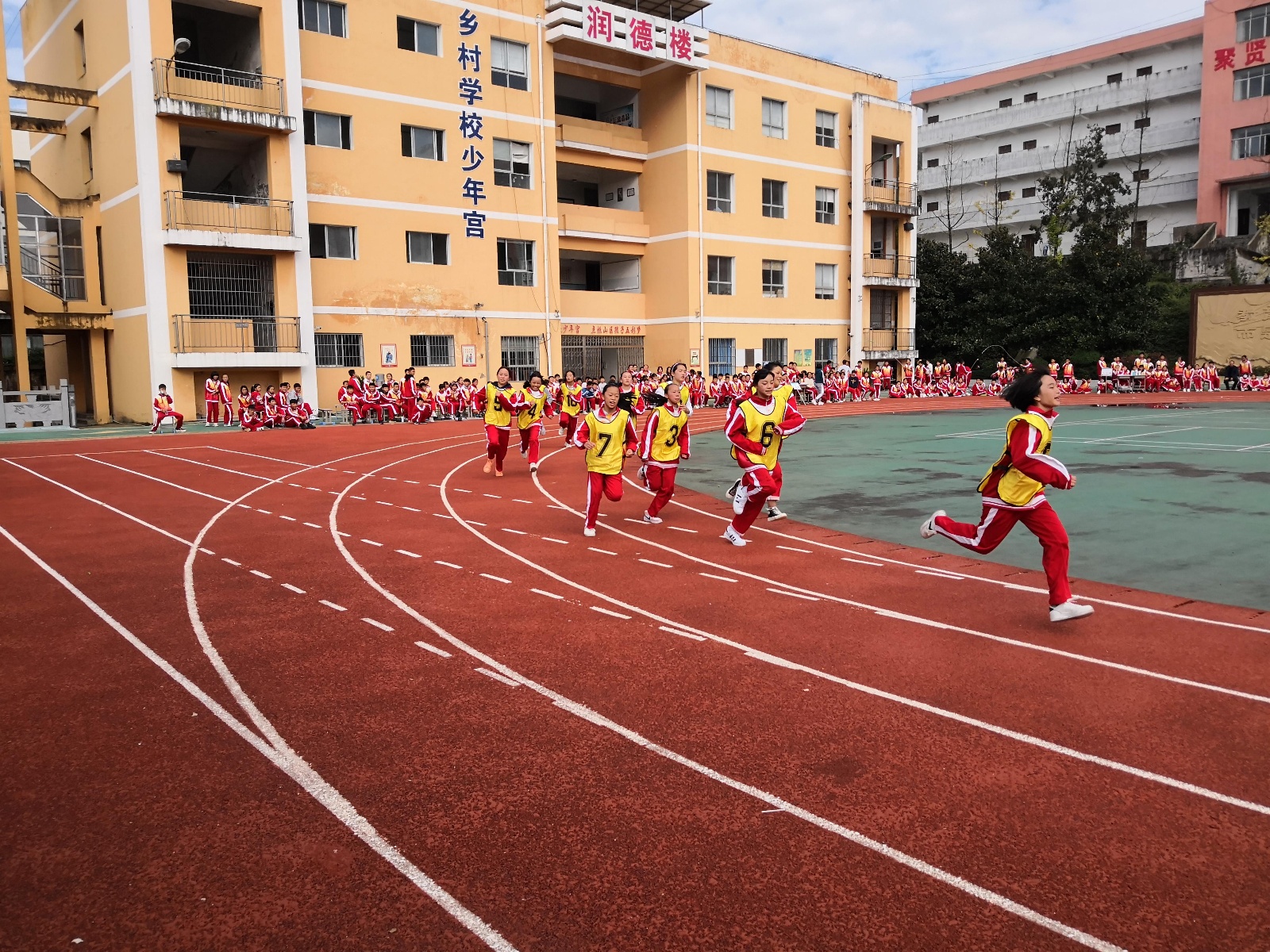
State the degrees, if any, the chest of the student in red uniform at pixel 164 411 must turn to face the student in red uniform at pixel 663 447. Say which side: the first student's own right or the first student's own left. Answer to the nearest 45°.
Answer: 0° — they already face them

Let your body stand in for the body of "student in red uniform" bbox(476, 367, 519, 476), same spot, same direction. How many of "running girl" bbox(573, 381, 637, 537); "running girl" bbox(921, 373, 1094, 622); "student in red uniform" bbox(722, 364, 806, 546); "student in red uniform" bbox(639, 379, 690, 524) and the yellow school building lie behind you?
1

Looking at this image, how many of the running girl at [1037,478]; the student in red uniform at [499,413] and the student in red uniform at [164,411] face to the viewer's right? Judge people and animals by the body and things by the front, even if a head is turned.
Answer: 1

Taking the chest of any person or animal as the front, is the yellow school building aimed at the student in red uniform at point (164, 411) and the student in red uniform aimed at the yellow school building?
no

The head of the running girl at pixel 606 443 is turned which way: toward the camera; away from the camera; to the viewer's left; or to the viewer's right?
toward the camera

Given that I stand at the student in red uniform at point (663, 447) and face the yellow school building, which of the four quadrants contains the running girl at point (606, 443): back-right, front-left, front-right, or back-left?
back-left

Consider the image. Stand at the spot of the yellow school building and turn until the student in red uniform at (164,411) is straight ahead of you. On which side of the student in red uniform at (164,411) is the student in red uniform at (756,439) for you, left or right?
left

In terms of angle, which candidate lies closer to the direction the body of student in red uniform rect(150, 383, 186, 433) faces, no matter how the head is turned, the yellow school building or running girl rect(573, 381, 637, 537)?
the running girl

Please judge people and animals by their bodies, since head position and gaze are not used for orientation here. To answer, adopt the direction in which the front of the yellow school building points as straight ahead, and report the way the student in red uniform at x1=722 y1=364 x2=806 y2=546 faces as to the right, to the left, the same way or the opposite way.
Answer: the same way

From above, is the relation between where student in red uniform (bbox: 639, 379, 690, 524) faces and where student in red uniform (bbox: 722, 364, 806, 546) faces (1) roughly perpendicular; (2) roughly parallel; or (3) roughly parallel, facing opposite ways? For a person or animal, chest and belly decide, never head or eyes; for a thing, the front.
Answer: roughly parallel

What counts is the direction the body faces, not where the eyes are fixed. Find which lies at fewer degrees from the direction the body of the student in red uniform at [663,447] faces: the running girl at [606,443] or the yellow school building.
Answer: the running girl

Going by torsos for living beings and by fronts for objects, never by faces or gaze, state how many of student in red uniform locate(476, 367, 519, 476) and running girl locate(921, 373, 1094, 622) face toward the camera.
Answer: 1

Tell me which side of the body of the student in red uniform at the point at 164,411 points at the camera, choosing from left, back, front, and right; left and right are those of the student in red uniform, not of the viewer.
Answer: front

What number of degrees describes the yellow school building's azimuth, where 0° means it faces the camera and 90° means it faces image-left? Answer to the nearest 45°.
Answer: approximately 315°

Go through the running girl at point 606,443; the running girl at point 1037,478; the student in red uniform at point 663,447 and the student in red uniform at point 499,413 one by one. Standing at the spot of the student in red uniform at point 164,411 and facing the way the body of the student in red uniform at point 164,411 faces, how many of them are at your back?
0

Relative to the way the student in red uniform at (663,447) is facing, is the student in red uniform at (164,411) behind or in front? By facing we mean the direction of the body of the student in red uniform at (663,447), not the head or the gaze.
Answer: behind

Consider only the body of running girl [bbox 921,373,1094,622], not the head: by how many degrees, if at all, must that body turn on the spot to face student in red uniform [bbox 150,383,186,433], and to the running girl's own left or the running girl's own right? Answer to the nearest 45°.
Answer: approximately 135° to the running girl's own left

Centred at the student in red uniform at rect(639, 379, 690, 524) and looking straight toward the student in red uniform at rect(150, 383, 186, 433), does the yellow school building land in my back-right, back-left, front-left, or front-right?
front-right

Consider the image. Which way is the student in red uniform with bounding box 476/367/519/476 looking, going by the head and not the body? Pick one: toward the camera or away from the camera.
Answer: toward the camera

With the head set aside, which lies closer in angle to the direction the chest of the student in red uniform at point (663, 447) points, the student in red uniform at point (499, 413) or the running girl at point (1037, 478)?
the running girl

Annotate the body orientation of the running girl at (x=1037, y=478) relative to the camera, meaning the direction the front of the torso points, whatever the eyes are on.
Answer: to the viewer's right
